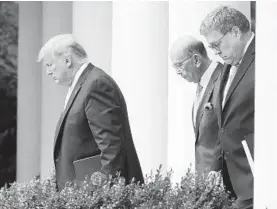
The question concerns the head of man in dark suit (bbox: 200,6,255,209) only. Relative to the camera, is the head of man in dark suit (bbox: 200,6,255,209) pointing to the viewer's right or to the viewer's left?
to the viewer's left

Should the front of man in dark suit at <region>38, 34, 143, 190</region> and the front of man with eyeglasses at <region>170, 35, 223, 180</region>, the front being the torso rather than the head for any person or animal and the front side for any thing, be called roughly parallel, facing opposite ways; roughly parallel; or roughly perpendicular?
roughly parallel

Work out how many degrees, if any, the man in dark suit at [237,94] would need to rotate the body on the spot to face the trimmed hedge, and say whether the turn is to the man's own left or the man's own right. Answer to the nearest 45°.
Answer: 0° — they already face it

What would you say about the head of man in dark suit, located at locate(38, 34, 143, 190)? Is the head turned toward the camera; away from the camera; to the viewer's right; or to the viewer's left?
to the viewer's left

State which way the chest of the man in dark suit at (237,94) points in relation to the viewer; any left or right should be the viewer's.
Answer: facing the viewer and to the left of the viewer

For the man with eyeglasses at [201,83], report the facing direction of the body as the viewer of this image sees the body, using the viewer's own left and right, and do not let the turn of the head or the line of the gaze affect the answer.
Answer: facing to the left of the viewer

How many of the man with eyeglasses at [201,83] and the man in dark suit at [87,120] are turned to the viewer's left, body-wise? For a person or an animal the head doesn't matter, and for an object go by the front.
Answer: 2

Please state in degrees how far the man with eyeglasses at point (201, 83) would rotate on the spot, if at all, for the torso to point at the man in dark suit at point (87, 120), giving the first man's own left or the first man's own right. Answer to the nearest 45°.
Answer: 0° — they already face them

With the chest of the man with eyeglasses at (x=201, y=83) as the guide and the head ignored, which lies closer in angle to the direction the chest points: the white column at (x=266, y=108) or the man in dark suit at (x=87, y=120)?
the man in dark suit

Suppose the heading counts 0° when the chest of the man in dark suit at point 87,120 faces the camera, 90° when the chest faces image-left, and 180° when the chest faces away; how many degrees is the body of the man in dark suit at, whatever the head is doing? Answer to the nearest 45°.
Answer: approximately 90°
